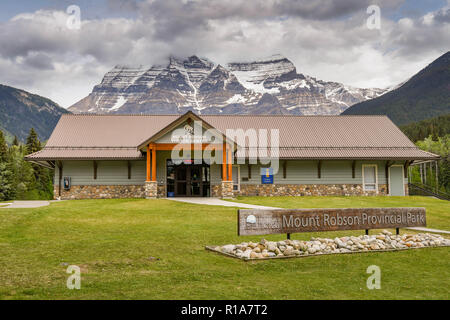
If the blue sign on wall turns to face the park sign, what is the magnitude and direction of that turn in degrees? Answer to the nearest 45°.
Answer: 0° — it already faces it

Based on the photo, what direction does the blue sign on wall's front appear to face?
toward the camera

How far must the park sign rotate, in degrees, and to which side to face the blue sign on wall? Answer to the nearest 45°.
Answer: approximately 135° to its left

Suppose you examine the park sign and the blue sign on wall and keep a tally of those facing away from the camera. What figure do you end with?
0

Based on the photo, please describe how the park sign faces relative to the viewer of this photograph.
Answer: facing the viewer and to the right of the viewer
